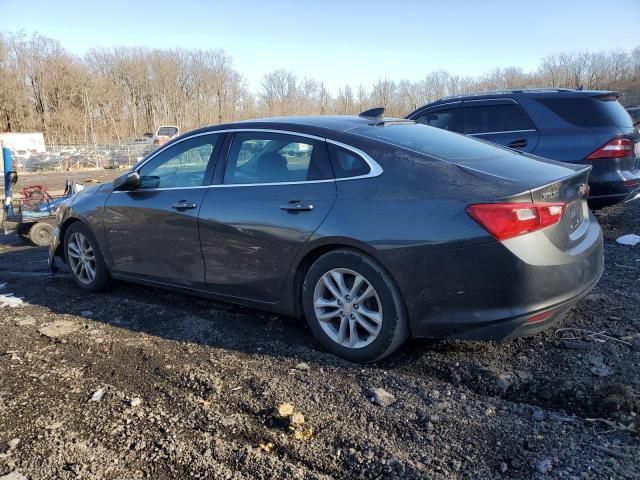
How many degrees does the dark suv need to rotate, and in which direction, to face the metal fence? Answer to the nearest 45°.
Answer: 0° — it already faces it

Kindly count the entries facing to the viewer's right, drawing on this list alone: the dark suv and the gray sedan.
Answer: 0

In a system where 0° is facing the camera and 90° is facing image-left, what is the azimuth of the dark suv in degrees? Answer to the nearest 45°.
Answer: approximately 135°

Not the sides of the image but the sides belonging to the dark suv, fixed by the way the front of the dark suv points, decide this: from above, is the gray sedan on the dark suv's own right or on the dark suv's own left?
on the dark suv's own left

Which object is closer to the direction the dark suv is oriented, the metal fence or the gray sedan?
the metal fence

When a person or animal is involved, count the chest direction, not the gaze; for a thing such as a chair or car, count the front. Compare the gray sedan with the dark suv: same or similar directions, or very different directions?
same or similar directions

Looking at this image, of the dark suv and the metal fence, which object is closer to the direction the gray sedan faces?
the metal fence

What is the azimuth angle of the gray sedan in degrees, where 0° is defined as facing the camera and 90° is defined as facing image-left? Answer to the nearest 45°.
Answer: approximately 135°

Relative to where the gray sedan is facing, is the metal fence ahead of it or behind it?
ahead

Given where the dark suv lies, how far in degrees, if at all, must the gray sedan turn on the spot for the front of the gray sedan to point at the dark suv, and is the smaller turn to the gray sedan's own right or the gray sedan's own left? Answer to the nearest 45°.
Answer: approximately 90° to the gray sedan's own right
